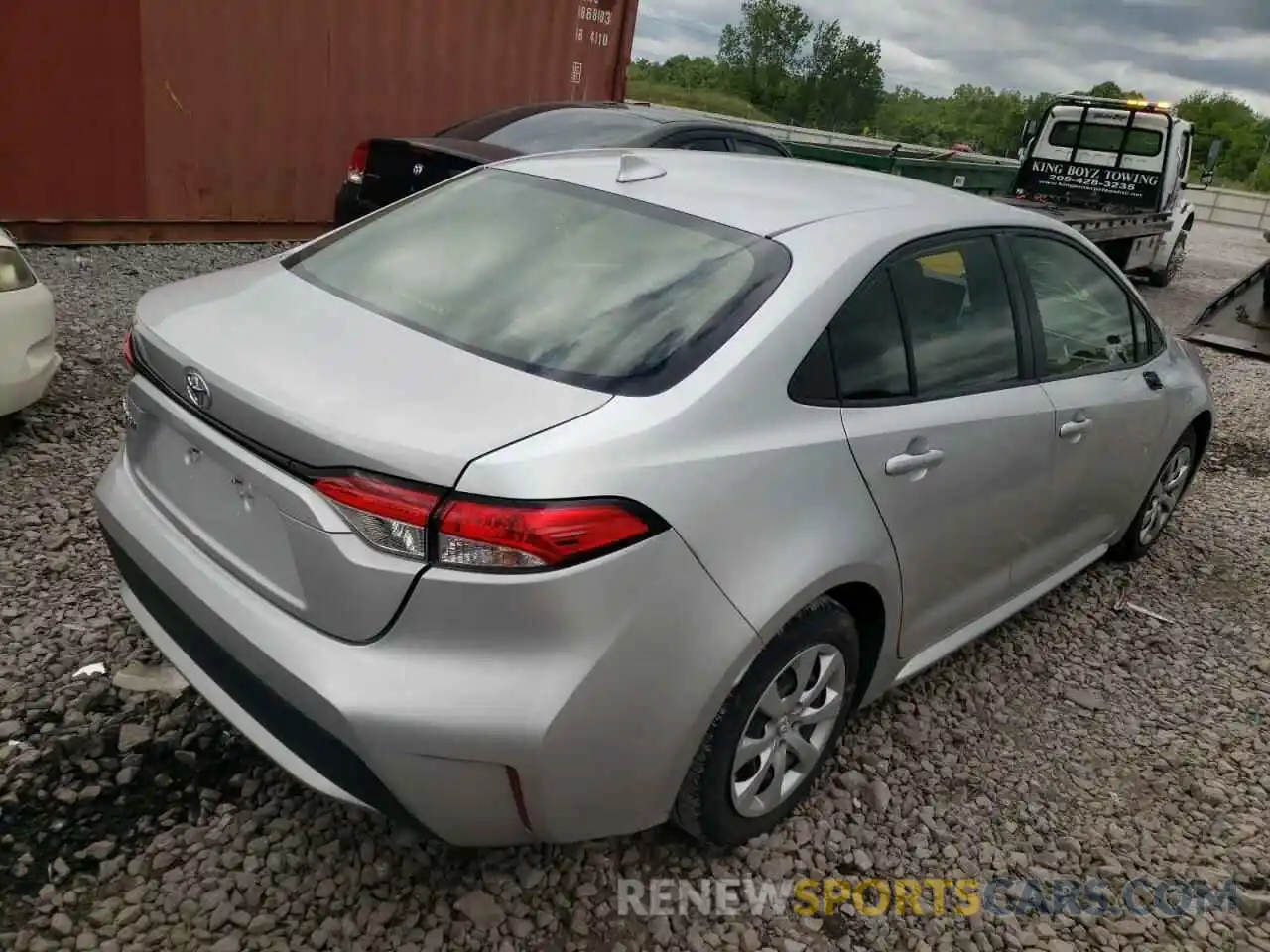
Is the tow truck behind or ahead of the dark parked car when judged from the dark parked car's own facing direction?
ahead

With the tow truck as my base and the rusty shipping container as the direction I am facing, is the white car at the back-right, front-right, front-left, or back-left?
front-left

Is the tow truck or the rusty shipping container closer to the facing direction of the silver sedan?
the tow truck

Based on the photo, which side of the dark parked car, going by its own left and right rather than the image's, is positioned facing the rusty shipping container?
left

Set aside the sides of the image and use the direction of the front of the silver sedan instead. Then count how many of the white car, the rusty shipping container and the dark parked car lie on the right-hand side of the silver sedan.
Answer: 0

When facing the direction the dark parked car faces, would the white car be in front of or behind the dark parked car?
behind

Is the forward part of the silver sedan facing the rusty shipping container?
no

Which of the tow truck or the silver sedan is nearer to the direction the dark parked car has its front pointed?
the tow truck

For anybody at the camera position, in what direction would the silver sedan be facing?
facing away from the viewer and to the right of the viewer

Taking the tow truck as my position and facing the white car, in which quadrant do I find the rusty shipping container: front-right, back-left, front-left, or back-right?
front-right

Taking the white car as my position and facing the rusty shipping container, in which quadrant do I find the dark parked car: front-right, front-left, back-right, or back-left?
front-right

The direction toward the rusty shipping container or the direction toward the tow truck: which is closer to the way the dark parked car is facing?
the tow truck

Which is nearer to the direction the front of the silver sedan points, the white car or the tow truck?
the tow truck

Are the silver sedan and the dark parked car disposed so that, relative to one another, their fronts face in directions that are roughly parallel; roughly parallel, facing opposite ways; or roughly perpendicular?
roughly parallel

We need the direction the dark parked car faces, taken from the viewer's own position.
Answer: facing away from the viewer and to the right of the viewer

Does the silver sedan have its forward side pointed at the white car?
no

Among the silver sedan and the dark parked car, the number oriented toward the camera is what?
0

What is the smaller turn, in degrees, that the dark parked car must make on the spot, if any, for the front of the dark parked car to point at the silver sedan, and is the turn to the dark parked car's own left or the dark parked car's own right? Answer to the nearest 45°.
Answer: approximately 135° to the dark parked car's own right

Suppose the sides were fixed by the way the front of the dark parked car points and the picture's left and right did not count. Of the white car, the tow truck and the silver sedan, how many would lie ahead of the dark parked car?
1

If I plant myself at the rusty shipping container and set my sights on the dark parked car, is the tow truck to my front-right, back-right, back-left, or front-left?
front-left
